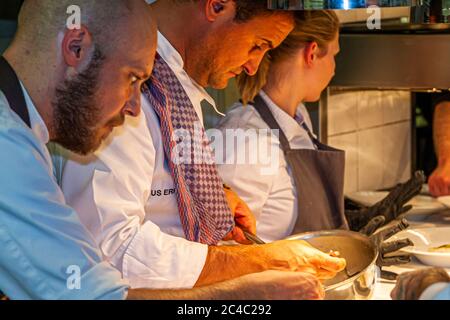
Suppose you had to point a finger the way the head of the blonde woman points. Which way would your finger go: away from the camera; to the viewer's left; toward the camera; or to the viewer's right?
to the viewer's right

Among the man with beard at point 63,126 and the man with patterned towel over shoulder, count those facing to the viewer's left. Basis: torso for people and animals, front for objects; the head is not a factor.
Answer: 0

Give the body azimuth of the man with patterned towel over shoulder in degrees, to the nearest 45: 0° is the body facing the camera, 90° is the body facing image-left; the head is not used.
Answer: approximately 315°

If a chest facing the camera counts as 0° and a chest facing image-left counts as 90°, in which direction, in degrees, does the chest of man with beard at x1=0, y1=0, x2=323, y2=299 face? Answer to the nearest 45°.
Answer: approximately 270°
